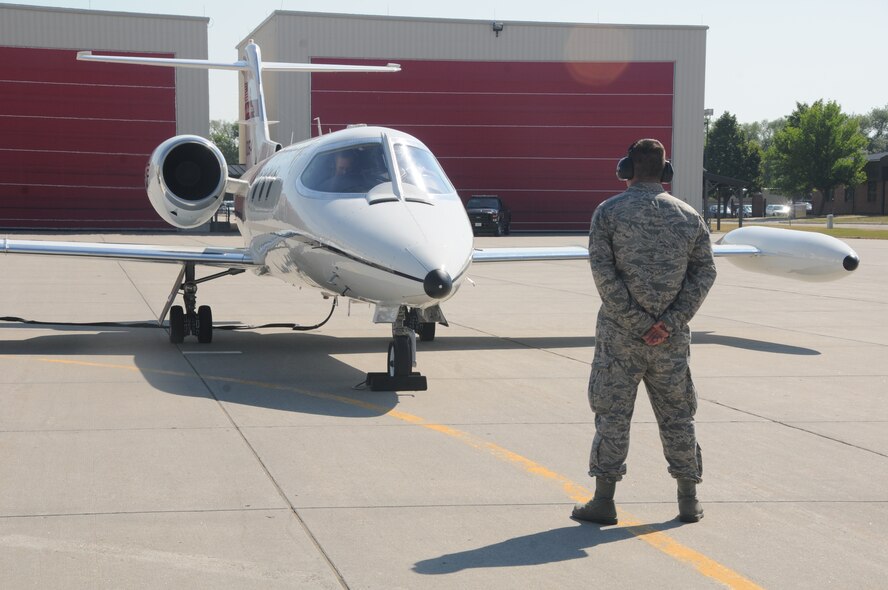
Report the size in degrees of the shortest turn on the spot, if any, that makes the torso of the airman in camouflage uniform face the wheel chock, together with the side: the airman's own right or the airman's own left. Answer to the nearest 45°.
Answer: approximately 45° to the airman's own left

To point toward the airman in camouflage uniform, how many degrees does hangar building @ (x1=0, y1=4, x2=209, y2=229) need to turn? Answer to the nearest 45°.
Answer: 0° — it already faces them

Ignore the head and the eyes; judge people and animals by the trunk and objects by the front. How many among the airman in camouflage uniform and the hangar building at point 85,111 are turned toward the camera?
1

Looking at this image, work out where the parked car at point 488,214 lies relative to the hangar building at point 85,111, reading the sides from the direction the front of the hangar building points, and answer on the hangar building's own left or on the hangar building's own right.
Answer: on the hangar building's own left

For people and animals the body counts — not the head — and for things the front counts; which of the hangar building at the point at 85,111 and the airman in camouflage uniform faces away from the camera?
the airman in camouflage uniform

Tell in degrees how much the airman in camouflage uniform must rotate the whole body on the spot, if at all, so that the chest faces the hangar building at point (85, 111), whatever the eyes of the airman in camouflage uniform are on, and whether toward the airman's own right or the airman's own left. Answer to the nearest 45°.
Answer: approximately 45° to the airman's own left

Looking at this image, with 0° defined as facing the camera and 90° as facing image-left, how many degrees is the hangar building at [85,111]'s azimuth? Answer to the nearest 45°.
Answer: approximately 0°

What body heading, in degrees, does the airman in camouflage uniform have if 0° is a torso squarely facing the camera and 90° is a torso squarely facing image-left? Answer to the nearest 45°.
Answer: approximately 180°

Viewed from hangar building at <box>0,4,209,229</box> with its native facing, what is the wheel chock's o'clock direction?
The wheel chock is roughly at 12 o'clock from the hangar building.

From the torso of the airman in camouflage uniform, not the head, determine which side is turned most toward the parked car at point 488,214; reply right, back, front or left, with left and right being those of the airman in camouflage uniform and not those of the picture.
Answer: front

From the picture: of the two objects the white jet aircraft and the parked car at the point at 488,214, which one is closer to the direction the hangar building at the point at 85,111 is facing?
the white jet aircraft
